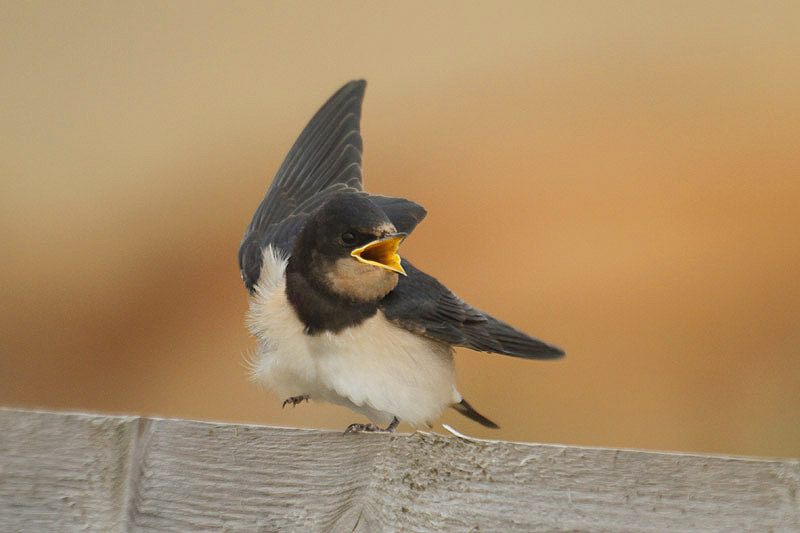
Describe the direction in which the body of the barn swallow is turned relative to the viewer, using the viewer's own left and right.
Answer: facing the viewer and to the left of the viewer
